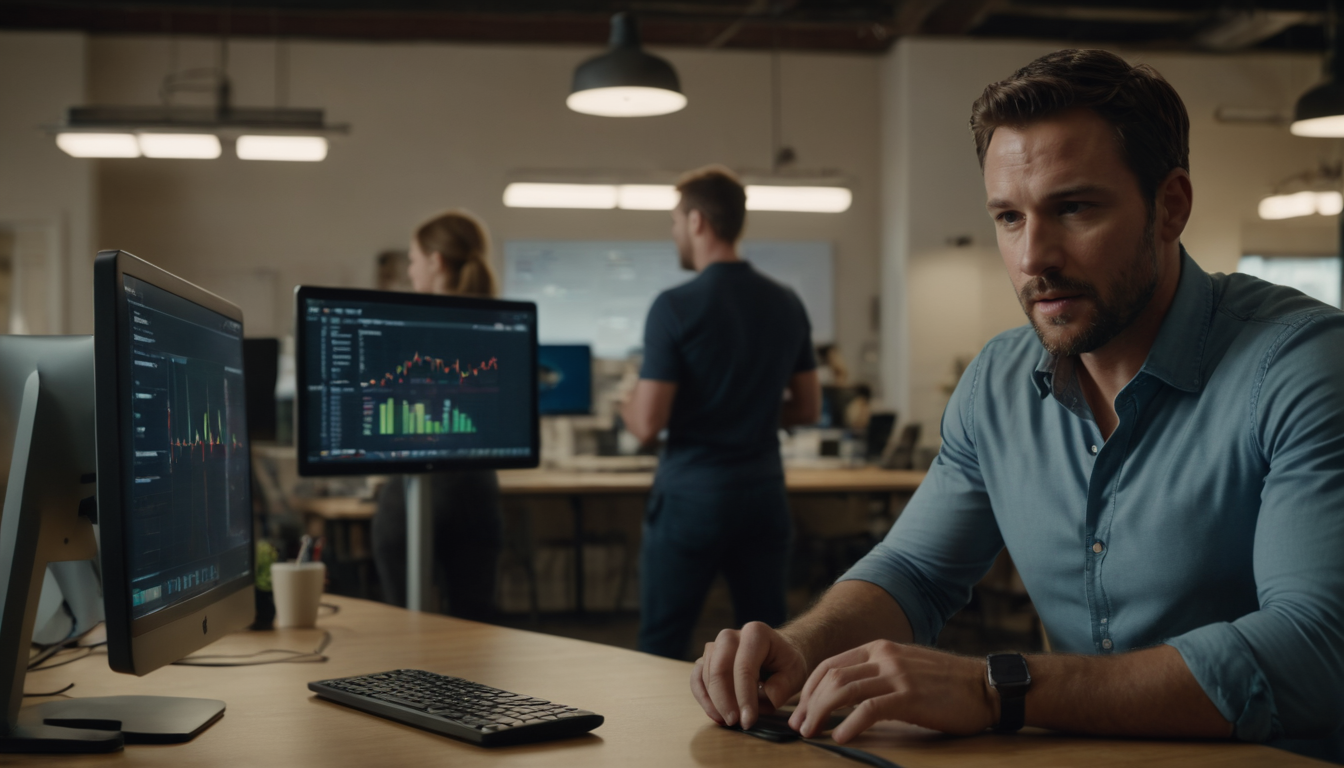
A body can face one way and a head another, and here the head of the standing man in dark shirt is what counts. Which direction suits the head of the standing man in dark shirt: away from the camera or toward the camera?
away from the camera

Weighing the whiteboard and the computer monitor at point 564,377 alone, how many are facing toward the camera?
2

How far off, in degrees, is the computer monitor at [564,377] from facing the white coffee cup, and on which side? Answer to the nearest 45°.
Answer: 0° — it already faces it

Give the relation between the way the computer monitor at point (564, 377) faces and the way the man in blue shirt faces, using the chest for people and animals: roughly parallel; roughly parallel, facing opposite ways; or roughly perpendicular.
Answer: roughly perpendicular

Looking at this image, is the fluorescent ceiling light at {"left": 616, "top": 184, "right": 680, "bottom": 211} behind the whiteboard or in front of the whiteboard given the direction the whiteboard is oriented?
in front

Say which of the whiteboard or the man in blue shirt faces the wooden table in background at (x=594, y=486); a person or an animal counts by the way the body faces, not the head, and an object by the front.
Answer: the whiteboard

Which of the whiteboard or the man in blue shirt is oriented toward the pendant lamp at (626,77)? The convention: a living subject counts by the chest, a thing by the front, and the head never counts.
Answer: the whiteboard

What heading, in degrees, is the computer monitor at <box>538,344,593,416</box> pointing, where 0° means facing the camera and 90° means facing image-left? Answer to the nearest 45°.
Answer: approximately 0°

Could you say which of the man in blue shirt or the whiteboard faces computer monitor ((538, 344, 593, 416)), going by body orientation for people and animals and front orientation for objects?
the whiteboard

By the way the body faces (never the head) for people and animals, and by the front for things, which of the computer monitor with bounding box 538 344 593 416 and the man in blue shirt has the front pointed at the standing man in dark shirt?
the computer monitor

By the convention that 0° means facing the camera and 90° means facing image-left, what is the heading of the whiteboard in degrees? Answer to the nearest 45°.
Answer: approximately 0°
